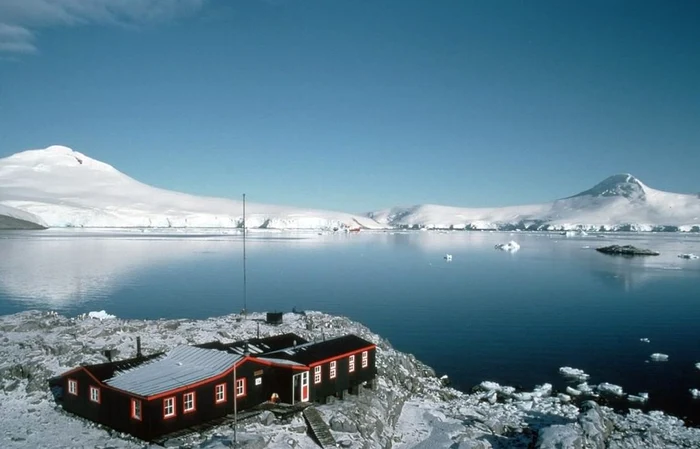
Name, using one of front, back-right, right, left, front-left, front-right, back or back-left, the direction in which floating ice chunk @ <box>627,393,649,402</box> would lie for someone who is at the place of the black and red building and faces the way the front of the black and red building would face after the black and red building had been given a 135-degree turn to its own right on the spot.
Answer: back

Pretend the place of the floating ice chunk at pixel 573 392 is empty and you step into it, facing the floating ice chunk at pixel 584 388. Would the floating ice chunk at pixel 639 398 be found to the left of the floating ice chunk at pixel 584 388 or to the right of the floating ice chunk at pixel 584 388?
right

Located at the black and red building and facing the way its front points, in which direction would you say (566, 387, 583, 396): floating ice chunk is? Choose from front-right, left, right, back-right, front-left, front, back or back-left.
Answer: front-left

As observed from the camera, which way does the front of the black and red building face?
facing the viewer and to the right of the viewer

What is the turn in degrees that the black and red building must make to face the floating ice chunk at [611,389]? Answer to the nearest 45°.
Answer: approximately 45° to its left

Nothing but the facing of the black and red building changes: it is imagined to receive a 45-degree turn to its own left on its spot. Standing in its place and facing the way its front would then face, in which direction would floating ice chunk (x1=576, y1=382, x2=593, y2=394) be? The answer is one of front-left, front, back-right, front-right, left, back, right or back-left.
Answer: front
